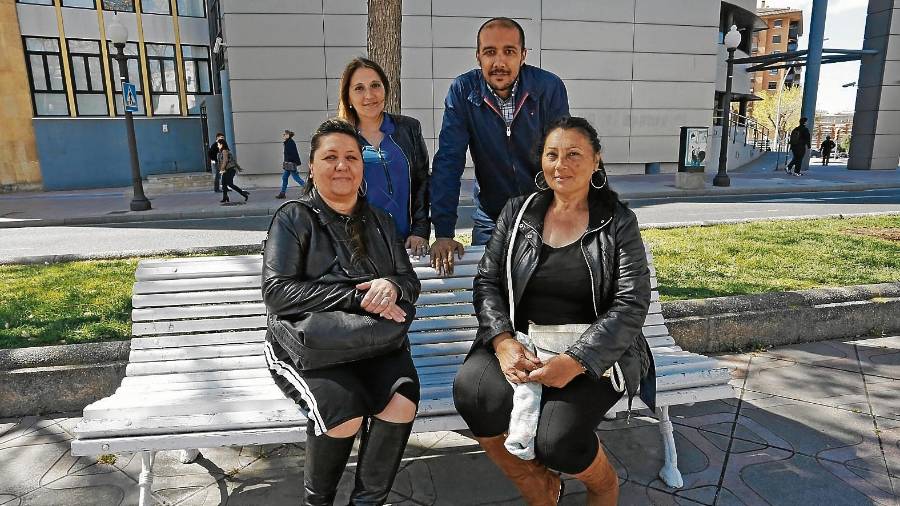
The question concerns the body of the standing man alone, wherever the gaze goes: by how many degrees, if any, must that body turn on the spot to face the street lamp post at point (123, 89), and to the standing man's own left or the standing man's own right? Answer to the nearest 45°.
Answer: approximately 135° to the standing man's own right

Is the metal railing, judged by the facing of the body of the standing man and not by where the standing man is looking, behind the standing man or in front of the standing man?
behind

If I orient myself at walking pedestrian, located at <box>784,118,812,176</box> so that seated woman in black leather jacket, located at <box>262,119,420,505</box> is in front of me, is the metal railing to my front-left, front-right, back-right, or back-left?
back-right

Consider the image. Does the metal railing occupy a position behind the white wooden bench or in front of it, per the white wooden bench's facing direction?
behind

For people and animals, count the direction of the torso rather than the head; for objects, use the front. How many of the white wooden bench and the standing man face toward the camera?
2

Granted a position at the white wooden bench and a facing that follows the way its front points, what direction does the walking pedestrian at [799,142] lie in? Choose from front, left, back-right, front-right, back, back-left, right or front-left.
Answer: back-left

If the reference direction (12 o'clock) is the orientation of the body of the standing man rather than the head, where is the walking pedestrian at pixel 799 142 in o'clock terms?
The walking pedestrian is roughly at 7 o'clock from the standing man.

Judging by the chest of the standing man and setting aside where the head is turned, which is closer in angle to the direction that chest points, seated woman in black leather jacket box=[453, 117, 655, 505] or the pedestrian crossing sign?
the seated woman in black leather jacket

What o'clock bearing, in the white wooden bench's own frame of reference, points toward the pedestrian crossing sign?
The pedestrian crossing sign is roughly at 5 o'clock from the white wooden bench.
